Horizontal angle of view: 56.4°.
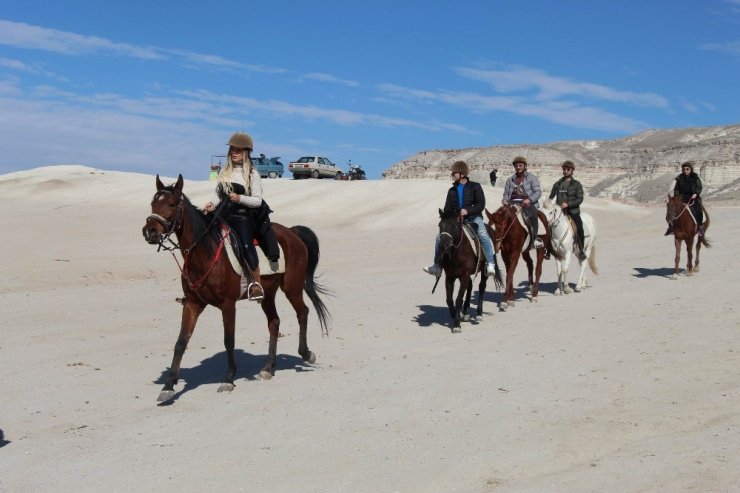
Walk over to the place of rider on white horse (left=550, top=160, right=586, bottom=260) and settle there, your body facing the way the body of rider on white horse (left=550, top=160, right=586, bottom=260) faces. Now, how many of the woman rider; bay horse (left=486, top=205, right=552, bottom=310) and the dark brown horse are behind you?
0

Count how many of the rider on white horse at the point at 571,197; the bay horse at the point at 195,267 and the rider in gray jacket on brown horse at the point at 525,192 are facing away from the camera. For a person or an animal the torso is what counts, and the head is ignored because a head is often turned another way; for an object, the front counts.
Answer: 0

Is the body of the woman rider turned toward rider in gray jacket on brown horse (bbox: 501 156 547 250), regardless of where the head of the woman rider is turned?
no

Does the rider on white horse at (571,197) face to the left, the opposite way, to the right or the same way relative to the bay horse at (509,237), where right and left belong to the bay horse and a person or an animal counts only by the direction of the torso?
the same way

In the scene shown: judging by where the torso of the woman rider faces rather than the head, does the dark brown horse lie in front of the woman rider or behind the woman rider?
behind

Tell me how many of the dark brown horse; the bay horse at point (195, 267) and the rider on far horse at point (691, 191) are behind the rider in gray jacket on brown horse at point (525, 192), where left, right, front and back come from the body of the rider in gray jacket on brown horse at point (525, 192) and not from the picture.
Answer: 1

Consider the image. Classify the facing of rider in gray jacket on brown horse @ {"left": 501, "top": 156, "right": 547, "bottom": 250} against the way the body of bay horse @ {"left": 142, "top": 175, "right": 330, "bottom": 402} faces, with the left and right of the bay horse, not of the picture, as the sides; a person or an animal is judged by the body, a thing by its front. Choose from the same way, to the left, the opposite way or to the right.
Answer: the same way

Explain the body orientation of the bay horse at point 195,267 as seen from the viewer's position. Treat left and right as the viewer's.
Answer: facing the viewer and to the left of the viewer

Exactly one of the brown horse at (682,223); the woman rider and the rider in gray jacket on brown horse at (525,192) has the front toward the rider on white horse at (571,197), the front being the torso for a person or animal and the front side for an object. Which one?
the brown horse

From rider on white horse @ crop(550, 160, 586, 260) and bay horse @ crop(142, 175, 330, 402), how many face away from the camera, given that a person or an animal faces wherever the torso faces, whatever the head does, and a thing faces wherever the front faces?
0

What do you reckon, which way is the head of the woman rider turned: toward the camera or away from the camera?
toward the camera
